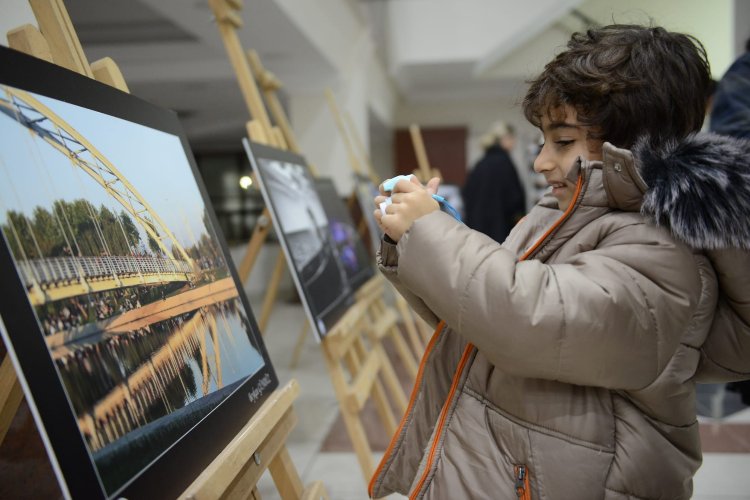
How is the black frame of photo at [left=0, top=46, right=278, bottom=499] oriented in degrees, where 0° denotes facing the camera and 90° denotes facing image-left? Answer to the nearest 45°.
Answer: approximately 315°

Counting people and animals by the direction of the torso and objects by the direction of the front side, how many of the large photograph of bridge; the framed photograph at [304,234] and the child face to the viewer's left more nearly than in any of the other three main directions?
1

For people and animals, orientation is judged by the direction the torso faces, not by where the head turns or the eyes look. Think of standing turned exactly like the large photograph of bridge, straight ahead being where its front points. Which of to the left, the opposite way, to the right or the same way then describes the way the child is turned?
the opposite way

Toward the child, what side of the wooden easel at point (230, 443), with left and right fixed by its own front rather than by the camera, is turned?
front

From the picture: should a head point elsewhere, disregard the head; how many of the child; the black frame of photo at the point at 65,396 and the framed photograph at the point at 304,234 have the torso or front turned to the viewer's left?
1

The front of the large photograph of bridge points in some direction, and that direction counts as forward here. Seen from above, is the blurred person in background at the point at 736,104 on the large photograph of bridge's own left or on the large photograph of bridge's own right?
on the large photograph of bridge's own left

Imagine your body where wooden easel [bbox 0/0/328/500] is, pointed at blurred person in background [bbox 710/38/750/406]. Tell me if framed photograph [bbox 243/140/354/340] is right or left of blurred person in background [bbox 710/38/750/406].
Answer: left

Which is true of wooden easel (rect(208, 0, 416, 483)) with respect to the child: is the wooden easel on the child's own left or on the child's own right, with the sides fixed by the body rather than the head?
on the child's own right

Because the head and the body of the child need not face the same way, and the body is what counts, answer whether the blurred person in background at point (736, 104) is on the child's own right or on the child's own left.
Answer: on the child's own right

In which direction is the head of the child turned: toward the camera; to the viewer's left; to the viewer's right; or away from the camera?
to the viewer's left

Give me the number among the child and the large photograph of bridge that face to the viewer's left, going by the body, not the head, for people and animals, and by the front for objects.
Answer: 1

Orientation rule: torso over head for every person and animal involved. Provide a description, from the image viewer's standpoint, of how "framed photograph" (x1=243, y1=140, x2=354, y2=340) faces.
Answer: facing the viewer and to the right of the viewer

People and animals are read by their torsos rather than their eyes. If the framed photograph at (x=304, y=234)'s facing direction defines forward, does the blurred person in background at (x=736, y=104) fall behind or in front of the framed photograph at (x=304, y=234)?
in front

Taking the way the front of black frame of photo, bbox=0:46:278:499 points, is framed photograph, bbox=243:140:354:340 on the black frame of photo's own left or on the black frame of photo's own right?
on the black frame of photo's own left

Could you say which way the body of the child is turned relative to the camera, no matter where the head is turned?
to the viewer's left

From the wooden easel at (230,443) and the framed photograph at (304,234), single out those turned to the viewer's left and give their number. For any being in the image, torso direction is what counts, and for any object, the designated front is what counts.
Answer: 0

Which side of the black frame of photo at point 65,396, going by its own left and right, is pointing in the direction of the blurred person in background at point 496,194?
left
